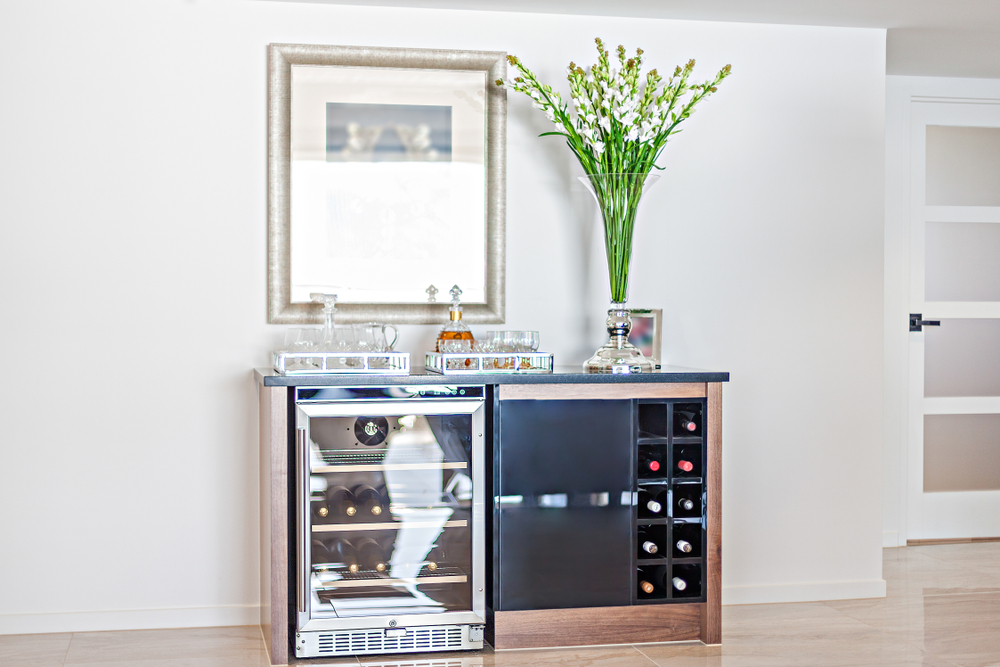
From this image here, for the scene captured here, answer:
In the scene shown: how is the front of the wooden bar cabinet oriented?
toward the camera

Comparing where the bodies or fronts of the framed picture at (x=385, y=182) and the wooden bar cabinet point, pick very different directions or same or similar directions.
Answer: same or similar directions

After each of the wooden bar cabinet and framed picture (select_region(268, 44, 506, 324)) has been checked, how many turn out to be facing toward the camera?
2

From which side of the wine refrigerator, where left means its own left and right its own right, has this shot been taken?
front

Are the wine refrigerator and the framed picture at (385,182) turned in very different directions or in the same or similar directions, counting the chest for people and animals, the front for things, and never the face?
same or similar directions

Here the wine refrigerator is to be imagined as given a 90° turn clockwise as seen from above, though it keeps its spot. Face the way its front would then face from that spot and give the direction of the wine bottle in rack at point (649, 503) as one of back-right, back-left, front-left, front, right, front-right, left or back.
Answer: back

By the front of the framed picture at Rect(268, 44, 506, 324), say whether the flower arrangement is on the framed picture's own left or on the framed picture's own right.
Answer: on the framed picture's own left

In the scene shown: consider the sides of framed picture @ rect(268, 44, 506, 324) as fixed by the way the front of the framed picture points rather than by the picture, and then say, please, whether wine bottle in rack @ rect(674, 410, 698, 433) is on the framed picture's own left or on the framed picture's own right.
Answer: on the framed picture's own left
